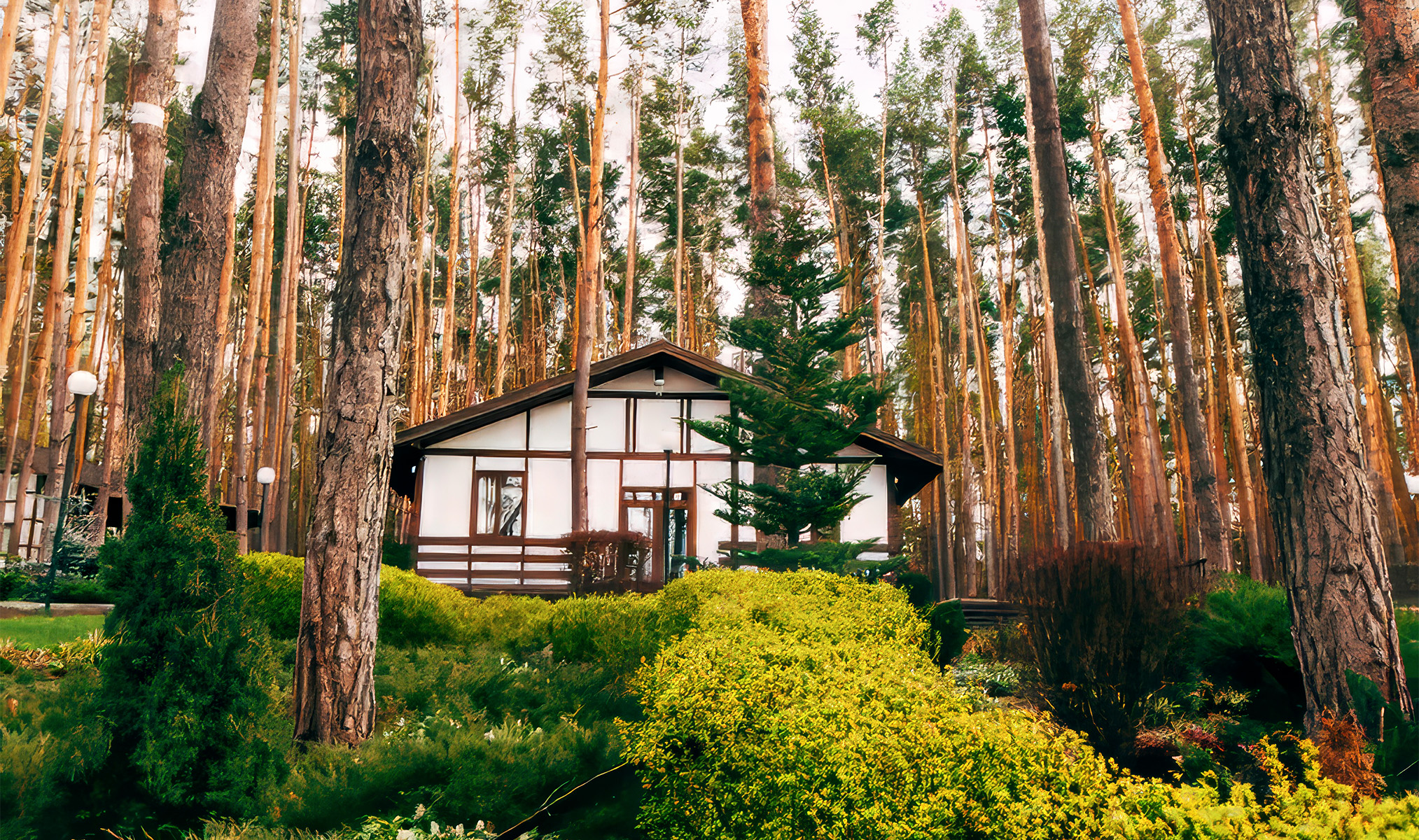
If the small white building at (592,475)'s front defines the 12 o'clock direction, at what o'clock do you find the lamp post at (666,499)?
The lamp post is roughly at 11 o'clock from the small white building.

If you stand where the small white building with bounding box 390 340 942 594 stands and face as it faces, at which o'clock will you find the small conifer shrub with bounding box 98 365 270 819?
The small conifer shrub is roughly at 12 o'clock from the small white building.

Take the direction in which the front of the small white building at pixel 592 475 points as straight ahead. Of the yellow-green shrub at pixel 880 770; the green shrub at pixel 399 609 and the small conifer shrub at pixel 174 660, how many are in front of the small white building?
3

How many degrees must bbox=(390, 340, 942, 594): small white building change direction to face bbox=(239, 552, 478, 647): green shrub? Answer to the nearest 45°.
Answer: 0° — it already faces it

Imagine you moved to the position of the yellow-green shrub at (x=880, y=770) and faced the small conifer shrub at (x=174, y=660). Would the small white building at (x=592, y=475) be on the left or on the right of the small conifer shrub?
right

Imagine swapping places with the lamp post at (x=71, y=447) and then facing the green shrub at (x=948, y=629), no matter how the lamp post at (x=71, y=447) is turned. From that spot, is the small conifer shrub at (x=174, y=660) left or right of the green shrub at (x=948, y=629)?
right

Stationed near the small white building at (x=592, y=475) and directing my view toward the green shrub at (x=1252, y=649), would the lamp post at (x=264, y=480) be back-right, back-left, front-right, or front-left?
back-right

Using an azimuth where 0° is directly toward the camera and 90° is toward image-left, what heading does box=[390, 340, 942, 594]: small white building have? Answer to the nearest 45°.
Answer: approximately 0°

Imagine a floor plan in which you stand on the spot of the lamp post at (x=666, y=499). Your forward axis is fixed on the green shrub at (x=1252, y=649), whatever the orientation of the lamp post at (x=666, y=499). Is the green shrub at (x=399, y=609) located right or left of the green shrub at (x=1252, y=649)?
right

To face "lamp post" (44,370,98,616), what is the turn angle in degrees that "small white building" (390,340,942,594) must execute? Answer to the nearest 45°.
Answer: approximately 45° to its right
